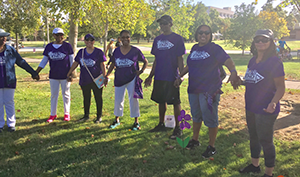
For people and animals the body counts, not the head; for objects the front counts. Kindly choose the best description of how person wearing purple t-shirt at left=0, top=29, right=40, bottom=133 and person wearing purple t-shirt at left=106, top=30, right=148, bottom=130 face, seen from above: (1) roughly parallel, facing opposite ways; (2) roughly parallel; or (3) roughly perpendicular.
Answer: roughly parallel

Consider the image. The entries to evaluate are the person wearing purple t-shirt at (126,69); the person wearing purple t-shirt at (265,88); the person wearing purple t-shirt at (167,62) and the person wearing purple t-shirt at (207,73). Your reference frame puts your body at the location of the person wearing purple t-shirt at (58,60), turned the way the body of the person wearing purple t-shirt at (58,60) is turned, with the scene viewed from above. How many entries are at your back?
0

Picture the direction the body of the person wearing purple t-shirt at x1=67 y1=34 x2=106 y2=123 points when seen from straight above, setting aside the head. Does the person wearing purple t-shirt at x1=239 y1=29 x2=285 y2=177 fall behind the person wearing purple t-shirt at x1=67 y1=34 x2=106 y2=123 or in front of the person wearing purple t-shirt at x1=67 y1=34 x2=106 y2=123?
in front

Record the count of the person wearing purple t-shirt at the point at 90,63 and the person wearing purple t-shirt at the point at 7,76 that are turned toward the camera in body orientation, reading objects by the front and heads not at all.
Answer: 2

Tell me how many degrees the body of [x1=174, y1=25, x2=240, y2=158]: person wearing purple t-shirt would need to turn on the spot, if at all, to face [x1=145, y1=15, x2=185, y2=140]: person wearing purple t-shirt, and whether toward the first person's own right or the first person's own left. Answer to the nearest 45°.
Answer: approximately 90° to the first person's own right

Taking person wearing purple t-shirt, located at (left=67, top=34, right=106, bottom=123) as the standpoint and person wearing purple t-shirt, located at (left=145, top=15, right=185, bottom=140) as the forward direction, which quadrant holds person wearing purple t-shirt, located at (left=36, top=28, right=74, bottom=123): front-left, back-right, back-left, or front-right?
back-right

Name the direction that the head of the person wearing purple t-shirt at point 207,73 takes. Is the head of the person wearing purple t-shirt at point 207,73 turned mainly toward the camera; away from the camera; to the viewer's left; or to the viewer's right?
toward the camera

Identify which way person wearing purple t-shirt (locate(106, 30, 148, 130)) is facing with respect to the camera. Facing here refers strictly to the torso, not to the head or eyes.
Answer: toward the camera

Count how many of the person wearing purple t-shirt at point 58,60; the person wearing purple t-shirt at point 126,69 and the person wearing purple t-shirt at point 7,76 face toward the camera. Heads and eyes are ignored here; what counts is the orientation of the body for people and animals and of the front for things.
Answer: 3

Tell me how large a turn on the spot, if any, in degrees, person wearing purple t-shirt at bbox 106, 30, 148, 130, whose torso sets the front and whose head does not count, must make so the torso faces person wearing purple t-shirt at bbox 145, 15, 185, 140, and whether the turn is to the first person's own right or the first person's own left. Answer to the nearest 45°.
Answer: approximately 45° to the first person's own left

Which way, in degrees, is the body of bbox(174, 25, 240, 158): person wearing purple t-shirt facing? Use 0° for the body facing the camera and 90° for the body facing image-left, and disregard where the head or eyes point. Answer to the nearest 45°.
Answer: approximately 45°

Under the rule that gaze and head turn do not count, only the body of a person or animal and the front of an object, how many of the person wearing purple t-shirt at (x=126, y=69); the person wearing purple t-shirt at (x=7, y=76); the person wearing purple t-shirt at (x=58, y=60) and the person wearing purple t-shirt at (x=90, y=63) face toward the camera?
4

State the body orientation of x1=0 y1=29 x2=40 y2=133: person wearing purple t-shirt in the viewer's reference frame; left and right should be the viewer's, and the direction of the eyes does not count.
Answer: facing the viewer

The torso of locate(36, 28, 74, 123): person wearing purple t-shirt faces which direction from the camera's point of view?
toward the camera

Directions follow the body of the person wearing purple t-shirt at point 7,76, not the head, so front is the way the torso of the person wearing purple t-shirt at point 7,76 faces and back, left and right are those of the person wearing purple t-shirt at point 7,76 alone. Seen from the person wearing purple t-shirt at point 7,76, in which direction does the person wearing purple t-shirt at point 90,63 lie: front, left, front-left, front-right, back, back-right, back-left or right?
left

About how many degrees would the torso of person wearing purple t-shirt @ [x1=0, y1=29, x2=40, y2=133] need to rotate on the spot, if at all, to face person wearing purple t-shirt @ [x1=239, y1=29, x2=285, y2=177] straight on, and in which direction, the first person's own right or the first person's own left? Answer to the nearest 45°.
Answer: approximately 45° to the first person's own left

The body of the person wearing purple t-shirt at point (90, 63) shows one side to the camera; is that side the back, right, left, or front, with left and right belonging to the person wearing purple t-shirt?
front

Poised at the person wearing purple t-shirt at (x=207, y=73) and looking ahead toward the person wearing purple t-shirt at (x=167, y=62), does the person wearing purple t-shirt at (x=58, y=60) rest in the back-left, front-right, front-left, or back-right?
front-left

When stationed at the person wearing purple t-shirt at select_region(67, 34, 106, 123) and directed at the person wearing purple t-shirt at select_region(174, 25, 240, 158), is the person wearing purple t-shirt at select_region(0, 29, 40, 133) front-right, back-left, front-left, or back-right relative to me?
back-right
